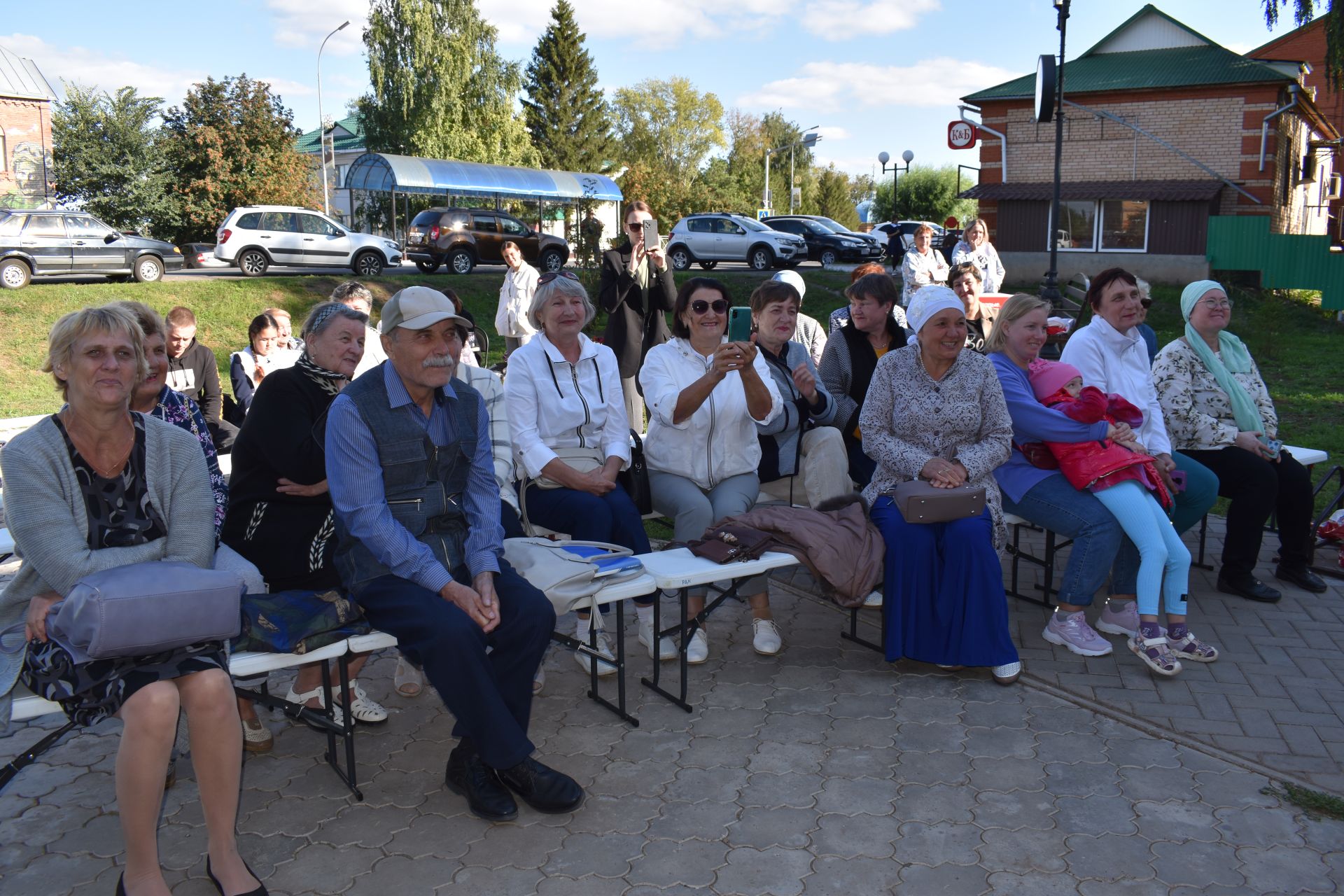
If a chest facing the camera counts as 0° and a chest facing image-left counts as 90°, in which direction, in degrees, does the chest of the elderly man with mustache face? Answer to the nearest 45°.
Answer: approximately 315°

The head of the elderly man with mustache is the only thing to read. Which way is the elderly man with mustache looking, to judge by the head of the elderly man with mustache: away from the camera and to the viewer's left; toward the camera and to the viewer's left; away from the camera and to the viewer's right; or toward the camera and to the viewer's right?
toward the camera and to the viewer's right

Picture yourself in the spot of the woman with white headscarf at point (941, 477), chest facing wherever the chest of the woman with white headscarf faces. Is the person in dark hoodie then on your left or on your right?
on your right

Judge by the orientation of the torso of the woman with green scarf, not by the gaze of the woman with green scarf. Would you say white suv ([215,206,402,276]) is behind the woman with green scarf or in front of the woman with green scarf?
behind

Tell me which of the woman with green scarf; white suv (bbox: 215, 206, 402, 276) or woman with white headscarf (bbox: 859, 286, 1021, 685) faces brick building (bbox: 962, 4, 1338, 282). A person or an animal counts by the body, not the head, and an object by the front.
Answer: the white suv

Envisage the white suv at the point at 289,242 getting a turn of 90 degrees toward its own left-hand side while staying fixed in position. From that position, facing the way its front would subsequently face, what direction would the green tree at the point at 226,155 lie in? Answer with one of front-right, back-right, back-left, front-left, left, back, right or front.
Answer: front

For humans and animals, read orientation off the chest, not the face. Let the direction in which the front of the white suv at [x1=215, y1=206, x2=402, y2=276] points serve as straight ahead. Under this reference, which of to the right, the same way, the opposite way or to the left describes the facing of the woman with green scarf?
to the right

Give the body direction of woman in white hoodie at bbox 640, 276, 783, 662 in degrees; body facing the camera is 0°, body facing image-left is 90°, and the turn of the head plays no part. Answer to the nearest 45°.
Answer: approximately 0°

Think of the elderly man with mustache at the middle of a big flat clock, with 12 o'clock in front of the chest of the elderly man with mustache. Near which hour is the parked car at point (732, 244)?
The parked car is roughly at 8 o'clock from the elderly man with mustache.

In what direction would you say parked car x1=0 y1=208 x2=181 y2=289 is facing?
to the viewer's right

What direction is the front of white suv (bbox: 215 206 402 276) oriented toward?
to the viewer's right
